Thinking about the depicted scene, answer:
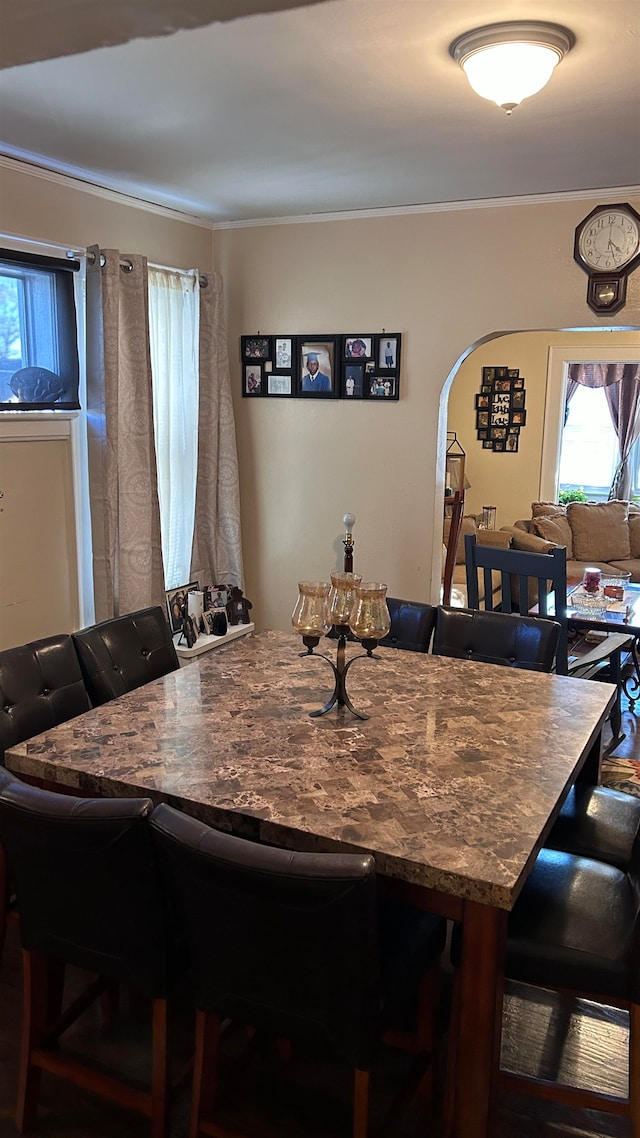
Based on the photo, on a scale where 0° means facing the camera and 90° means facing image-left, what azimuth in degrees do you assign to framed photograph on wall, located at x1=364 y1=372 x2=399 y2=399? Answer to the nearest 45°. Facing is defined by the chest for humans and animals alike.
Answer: approximately 0°

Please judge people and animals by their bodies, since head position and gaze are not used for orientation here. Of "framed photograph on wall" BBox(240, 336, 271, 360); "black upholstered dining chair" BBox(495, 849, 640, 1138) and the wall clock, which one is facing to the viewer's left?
the black upholstered dining chair

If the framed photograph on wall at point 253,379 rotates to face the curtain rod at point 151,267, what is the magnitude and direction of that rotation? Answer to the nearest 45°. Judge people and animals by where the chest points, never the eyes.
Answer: approximately 45° to its right

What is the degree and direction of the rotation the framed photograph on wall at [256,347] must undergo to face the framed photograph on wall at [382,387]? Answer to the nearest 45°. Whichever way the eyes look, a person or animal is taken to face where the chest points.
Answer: approximately 45° to its left

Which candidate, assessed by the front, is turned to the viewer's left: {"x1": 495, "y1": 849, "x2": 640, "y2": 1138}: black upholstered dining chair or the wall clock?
the black upholstered dining chair

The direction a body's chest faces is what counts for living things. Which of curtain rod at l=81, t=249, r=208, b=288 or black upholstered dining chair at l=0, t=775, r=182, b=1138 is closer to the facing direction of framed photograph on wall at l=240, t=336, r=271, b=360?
the black upholstered dining chair

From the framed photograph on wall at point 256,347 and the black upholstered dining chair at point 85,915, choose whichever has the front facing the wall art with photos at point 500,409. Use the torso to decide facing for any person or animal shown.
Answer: the black upholstered dining chair

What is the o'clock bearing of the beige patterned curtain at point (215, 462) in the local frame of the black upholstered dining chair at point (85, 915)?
The beige patterned curtain is roughly at 11 o'clock from the black upholstered dining chair.

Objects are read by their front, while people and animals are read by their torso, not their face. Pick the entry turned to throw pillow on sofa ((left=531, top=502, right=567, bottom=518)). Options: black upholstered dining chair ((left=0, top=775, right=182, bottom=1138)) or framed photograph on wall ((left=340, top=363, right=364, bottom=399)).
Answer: the black upholstered dining chair

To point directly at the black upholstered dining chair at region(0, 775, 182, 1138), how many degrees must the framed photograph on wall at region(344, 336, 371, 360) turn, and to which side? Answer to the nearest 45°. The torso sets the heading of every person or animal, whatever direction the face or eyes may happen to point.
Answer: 0° — it already faces it

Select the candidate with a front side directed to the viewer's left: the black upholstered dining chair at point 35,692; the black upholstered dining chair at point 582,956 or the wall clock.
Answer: the black upholstered dining chair at point 582,956

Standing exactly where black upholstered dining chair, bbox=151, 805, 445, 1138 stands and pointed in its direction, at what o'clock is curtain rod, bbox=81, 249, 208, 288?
The curtain rod is roughly at 10 o'clock from the black upholstered dining chair.

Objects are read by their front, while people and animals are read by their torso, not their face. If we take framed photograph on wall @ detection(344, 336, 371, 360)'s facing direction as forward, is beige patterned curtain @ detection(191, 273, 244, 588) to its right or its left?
on its right
